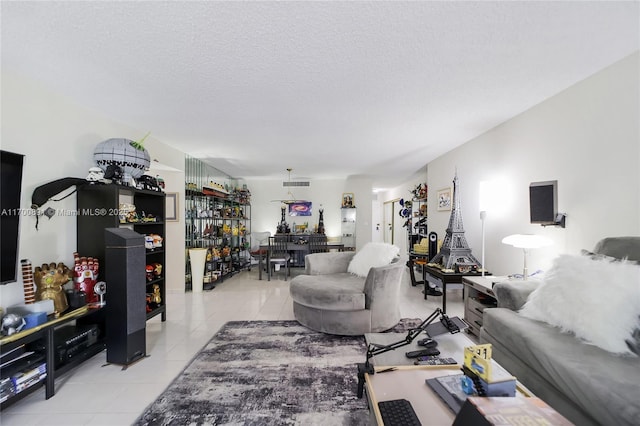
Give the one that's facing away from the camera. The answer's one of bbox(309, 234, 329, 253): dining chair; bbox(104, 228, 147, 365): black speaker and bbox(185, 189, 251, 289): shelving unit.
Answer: the dining chair

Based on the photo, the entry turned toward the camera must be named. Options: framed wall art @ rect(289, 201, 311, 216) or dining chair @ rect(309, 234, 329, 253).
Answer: the framed wall art

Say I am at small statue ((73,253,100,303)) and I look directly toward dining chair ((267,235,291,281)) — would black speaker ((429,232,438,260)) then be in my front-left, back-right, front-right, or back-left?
front-right

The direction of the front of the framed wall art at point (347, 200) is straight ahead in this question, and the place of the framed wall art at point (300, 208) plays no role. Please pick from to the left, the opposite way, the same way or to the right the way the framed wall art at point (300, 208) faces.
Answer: the same way

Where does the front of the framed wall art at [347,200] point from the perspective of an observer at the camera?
facing the viewer

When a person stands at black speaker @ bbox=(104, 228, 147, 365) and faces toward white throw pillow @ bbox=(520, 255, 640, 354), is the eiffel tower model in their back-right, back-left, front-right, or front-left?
front-left

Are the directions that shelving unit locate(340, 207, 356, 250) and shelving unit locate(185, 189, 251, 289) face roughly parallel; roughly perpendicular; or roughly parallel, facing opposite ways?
roughly perpendicular

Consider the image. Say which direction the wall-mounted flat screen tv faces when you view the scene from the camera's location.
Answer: facing the viewer and to the right of the viewer

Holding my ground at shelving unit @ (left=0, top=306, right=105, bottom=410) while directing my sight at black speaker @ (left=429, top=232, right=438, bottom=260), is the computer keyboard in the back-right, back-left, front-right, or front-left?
front-right

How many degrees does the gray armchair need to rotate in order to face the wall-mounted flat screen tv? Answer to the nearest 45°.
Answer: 0° — it already faces it

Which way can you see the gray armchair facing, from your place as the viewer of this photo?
facing the viewer and to the left of the viewer

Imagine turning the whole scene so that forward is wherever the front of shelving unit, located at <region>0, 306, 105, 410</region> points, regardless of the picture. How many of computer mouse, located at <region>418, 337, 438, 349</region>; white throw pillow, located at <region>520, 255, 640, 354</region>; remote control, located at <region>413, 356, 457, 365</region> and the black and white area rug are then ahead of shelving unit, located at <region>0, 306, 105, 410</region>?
4

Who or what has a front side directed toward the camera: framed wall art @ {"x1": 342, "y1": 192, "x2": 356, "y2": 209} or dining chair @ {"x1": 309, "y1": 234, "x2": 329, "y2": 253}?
the framed wall art

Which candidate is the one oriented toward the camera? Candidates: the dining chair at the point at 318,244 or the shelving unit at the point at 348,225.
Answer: the shelving unit

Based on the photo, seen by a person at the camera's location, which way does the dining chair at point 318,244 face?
facing away from the viewer
